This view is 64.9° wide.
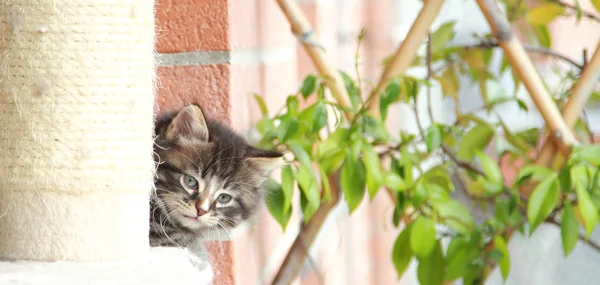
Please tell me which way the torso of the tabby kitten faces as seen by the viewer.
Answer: toward the camera

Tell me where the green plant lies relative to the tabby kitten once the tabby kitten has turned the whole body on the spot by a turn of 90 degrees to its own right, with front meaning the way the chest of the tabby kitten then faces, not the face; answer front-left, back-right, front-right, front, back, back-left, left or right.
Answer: back

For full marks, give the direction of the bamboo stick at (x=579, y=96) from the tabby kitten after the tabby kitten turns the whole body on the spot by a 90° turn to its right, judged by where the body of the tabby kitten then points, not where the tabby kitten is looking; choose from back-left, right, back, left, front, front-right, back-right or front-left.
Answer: back

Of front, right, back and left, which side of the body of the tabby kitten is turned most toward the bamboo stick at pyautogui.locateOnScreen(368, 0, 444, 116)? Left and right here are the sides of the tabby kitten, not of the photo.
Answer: left

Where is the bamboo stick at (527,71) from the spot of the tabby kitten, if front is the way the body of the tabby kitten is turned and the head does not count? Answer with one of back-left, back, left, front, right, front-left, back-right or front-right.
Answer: left
